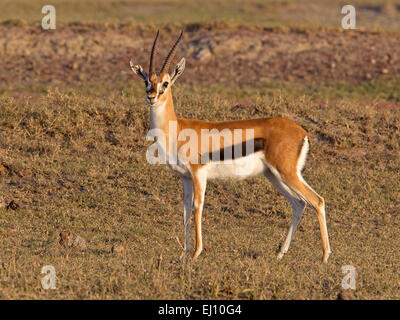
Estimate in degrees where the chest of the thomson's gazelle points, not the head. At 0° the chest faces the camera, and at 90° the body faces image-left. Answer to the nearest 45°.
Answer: approximately 90°
